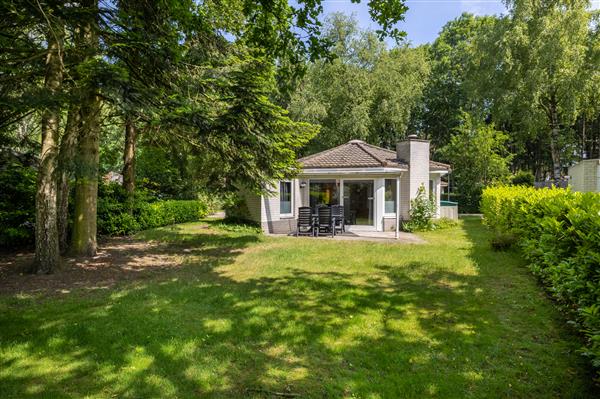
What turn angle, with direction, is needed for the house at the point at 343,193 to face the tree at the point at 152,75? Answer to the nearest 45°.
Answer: approximately 45° to its right

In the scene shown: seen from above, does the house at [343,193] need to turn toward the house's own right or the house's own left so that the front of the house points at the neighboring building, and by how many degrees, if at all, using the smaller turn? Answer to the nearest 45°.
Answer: approximately 90° to the house's own left

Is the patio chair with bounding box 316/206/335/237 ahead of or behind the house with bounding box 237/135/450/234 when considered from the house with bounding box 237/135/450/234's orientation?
ahead

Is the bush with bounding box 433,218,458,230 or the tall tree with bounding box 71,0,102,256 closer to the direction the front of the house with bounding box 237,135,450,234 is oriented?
the tall tree

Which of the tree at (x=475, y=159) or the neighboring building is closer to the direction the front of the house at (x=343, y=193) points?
the neighboring building

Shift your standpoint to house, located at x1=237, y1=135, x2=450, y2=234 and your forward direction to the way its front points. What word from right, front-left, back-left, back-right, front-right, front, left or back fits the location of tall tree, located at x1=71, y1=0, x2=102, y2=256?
front-right

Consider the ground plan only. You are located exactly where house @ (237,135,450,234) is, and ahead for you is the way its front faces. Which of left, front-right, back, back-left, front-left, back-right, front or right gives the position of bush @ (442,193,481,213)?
back-left

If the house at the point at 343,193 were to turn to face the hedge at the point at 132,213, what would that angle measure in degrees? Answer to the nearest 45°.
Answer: approximately 90° to its right

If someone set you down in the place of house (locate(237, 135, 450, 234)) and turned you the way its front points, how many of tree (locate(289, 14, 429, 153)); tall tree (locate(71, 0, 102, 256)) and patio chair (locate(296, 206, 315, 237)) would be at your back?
1

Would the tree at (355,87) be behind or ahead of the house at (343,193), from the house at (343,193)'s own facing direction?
behind

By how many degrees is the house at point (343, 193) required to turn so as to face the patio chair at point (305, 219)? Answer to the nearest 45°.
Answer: approximately 45° to its right

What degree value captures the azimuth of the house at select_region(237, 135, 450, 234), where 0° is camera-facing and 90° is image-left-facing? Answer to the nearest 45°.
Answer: approximately 0°

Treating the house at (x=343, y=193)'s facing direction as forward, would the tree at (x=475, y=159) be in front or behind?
behind

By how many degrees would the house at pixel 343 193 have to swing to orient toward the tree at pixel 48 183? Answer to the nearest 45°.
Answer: approximately 45° to its right
